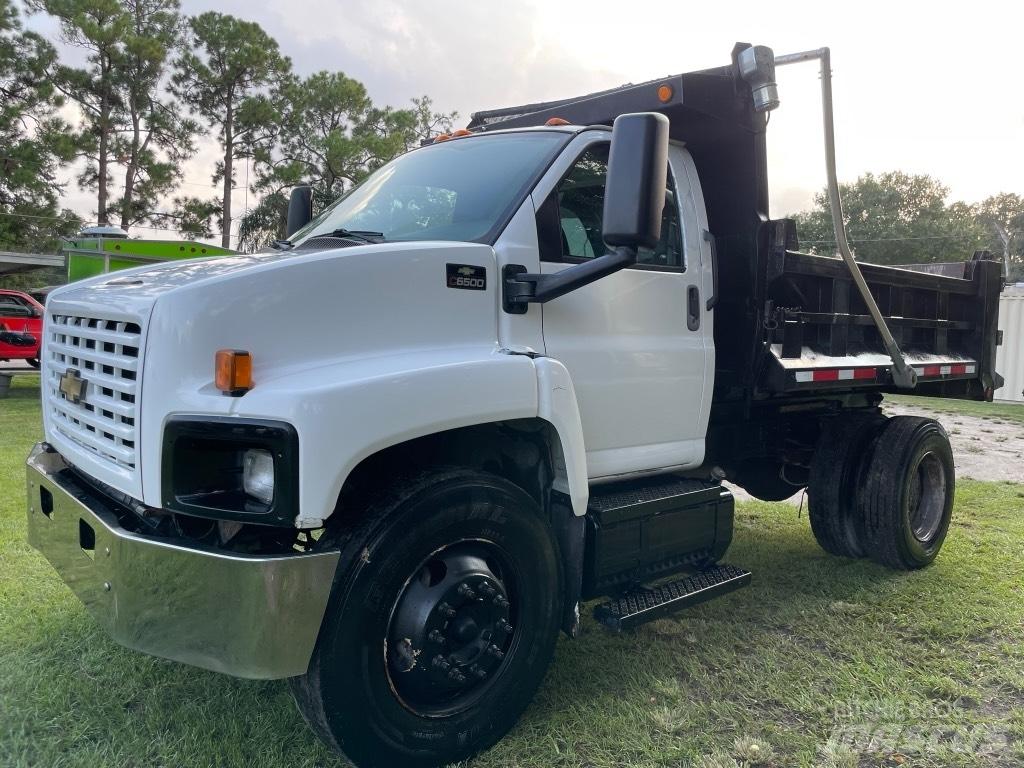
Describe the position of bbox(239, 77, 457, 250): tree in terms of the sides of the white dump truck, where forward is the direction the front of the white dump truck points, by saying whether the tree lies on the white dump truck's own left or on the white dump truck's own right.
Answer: on the white dump truck's own right

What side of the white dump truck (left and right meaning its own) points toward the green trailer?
right

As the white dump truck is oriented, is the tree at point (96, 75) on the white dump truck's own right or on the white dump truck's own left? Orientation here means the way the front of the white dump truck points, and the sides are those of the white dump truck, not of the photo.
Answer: on the white dump truck's own right

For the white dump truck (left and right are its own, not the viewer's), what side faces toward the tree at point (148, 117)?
right

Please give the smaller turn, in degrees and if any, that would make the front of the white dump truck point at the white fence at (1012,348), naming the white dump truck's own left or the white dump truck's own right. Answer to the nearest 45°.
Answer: approximately 180°

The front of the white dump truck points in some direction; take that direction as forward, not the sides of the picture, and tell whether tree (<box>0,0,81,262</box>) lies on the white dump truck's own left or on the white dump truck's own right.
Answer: on the white dump truck's own right

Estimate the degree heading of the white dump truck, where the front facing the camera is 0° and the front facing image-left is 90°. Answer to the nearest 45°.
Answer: approximately 45°

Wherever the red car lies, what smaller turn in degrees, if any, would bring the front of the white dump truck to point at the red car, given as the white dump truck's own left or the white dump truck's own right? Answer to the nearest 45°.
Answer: approximately 90° to the white dump truck's own right

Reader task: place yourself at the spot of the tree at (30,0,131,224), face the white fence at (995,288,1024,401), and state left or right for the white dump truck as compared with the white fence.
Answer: right

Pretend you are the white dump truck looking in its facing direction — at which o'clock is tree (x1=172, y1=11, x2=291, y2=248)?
The tree is roughly at 4 o'clock from the white dump truck.
